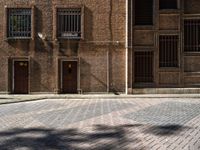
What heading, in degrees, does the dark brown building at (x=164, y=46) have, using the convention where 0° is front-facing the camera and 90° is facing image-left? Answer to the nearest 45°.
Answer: approximately 0°
